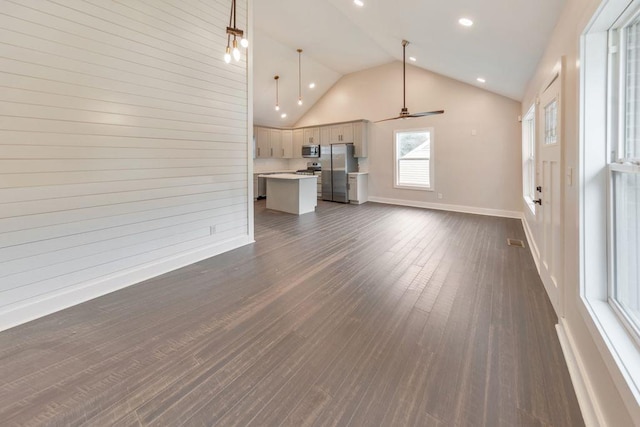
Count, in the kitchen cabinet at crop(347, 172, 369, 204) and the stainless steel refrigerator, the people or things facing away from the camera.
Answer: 0

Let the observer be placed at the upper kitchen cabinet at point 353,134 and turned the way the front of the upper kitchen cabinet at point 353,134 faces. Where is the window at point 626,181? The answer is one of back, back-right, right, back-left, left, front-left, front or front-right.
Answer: front-left

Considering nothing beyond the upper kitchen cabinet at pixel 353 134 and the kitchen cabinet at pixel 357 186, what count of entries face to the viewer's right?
0

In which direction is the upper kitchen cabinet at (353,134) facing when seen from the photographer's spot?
facing the viewer and to the left of the viewer

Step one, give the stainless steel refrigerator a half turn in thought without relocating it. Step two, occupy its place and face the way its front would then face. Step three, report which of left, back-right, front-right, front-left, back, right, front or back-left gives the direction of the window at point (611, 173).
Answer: back-right

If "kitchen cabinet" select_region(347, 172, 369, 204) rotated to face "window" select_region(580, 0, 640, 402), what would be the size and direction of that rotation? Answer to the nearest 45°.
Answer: approximately 45° to its left
